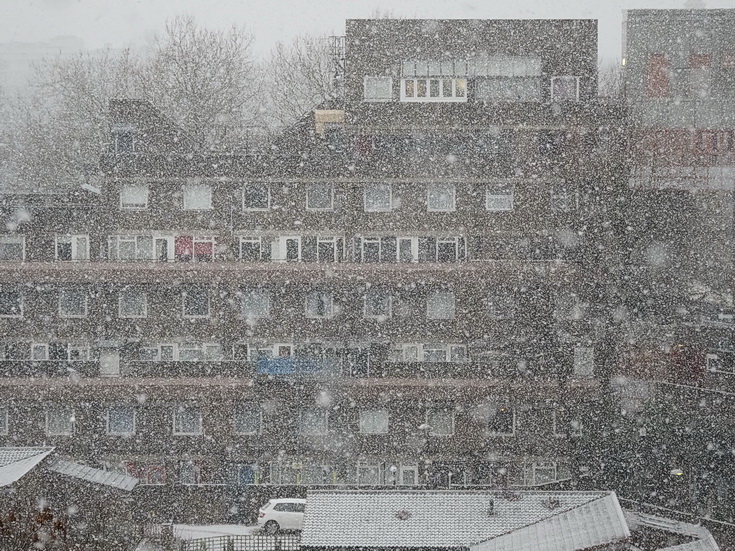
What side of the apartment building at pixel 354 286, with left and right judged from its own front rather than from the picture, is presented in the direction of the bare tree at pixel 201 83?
back

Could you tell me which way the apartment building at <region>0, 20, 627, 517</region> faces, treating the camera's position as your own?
facing the viewer

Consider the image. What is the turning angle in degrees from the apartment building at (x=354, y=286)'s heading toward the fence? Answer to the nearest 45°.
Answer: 0° — it already faces it

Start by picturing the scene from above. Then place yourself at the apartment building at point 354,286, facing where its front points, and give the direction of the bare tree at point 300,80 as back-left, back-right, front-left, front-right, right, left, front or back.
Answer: back

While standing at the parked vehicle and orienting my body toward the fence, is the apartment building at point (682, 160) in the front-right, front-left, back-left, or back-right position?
back-left

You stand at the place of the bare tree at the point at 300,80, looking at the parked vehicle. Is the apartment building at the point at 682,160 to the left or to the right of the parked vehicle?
left
